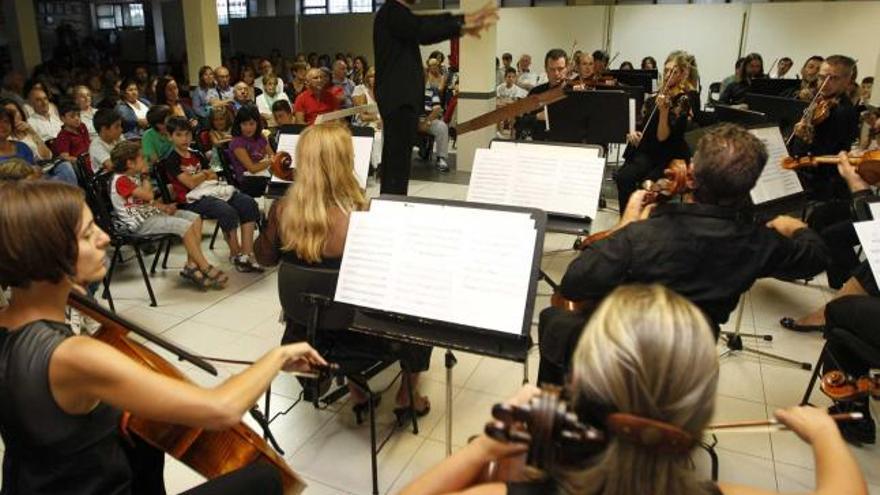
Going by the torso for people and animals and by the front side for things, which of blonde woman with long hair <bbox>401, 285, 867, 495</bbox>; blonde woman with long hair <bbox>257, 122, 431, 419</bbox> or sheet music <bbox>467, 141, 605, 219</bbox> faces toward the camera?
the sheet music

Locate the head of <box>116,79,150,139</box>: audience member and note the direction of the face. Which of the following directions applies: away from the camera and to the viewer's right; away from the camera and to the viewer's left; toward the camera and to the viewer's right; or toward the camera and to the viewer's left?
toward the camera and to the viewer's right

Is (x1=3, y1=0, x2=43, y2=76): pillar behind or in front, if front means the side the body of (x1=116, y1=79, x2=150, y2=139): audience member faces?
behind

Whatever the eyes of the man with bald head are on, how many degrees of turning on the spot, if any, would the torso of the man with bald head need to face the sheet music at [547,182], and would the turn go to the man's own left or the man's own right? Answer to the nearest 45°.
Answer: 0° — they already face it

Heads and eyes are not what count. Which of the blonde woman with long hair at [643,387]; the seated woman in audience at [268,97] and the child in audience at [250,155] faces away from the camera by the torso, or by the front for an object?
the blonde woman with long hair

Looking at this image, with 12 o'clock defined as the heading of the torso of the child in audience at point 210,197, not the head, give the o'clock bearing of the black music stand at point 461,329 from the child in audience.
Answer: The black music stand is roughly at 1 o'clock from the child in audience.

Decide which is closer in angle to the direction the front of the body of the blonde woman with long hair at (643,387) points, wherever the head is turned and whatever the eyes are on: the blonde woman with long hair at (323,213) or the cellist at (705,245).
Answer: the cellist

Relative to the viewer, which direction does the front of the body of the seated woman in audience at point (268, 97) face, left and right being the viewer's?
facing the viewer and to the right of the viewer

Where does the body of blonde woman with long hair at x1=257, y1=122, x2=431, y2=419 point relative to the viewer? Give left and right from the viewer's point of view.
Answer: facing away from the viewer and to the right of the viewer

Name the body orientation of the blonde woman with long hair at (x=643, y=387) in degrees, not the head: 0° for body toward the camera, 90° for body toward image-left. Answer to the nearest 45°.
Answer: approximately 180°

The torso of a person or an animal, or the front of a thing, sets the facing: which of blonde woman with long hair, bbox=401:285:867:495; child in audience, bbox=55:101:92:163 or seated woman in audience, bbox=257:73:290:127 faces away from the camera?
the blonde woman with long hair

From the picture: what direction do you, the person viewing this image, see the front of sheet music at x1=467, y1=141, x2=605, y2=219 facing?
facing the viewer

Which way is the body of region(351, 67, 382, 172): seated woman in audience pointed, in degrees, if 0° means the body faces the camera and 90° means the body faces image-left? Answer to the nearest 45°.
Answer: approximately 315°

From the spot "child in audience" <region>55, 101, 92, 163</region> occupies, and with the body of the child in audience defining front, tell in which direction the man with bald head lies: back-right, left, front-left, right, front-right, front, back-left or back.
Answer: front-left

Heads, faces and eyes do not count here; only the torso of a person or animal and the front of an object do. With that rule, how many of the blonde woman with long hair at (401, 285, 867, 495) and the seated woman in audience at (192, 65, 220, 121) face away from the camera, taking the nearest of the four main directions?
1

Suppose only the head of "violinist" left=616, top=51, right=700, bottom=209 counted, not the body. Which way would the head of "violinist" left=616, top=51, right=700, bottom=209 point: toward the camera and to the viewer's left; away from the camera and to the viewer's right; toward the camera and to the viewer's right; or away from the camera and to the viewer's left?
toward the camera and to the viewer's left

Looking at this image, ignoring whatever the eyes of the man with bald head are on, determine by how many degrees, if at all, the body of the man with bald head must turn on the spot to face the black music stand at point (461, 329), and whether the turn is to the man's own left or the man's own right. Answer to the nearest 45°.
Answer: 0° — they already face it

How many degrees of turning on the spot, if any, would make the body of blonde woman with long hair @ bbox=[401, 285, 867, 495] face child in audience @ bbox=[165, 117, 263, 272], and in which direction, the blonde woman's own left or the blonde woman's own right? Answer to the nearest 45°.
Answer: approximately 45° to the blonde woman's own left

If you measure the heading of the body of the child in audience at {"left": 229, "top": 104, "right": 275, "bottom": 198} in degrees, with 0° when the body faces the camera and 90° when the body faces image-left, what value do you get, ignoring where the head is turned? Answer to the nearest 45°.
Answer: approximately 315°

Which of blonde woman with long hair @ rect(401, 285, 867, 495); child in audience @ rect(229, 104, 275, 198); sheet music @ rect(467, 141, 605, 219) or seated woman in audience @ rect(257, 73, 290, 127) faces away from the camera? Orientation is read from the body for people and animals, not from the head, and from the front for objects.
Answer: the blonde woman with long hair
